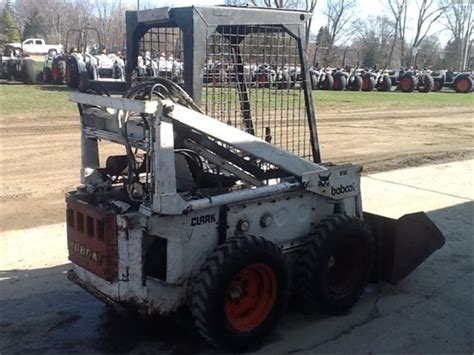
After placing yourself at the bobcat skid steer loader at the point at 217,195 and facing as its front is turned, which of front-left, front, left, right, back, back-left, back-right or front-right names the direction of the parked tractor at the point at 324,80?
front-left

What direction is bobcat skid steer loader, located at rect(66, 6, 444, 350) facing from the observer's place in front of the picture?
facing away from the viewer and to the right of the viewer

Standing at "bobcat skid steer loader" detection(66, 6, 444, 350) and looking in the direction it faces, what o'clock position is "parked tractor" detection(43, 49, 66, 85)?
The parked tractor is roughly at 10 o'clock from the bobcat skid steer loader.

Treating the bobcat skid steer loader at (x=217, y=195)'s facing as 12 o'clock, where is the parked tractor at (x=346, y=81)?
The parked tractor is roughly at 11 o'clock from the bobcat skid steer loader.

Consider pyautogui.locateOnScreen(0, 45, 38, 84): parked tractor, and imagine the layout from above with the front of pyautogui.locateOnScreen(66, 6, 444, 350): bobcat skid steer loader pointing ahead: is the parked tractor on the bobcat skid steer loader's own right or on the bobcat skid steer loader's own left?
on the bobcat skid steer loader's own left

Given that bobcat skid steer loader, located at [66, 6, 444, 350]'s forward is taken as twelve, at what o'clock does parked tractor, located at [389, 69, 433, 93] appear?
The parked tractor is roughly at 11 o'clock from the bobcat skid steer loader.

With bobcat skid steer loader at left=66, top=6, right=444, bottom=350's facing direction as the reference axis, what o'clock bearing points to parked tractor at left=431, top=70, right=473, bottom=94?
The parked tractor is roughly at 11 o'clock from the bobcat skid steer loader.

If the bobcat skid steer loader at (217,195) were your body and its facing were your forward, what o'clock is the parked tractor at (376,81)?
The parked tractor is roughly at 11 o'clock from the bobcat skid steer loader.
